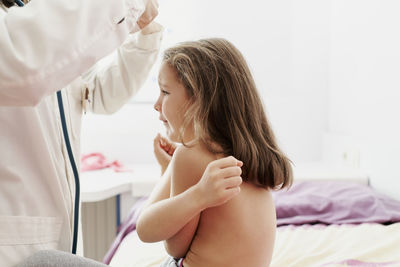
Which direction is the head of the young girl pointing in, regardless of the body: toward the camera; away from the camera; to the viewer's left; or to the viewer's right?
to the viewer's left

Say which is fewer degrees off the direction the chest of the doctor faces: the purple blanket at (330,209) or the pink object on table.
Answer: the purple blanket

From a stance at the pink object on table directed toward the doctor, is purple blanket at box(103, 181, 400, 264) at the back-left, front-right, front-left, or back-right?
front-left

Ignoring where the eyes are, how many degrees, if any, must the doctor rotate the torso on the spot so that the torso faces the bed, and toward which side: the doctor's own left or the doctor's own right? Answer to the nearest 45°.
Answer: approximately 45° to the doctor's own left

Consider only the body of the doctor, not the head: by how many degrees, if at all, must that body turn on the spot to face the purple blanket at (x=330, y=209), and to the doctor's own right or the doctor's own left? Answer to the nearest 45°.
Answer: approximately 45° to the doctor's own left

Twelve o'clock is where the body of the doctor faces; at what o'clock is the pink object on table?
The pink object on table is roughly at 9 o'clock from the doctor.

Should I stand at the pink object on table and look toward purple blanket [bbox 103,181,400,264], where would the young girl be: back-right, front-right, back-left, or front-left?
front-right

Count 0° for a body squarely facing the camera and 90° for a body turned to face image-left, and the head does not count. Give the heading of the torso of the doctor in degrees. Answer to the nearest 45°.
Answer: approximately 270°
